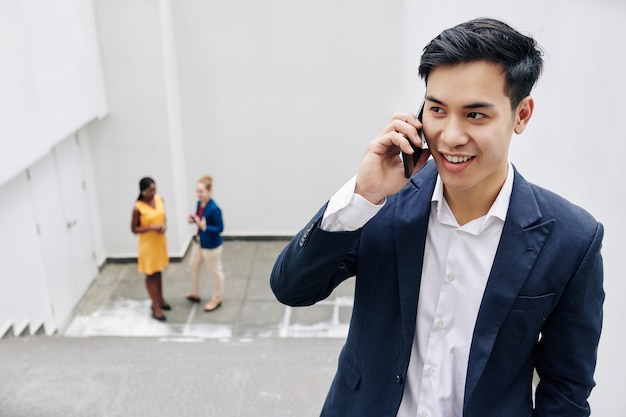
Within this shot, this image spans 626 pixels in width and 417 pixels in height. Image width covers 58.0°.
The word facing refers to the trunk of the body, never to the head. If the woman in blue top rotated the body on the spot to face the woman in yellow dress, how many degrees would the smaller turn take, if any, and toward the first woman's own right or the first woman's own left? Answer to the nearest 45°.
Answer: approximately 45° to the first woman's own right

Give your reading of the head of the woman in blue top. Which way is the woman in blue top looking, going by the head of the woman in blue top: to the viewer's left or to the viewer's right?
to the viewer's left

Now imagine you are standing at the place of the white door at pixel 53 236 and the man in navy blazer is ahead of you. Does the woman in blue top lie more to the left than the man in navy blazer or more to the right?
left

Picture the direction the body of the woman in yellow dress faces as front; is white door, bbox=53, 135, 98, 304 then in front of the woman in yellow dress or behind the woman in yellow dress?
behind

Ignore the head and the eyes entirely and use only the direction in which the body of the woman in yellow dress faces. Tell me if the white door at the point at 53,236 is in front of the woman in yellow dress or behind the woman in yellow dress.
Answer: behind

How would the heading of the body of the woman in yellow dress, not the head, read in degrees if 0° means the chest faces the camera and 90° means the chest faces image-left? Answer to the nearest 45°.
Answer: approximately 315°

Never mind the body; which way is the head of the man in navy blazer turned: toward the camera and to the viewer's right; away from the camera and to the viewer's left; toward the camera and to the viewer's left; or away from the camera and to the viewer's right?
toward the camera and to the viewer's left

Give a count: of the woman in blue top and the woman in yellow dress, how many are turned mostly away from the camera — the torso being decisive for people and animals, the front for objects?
0

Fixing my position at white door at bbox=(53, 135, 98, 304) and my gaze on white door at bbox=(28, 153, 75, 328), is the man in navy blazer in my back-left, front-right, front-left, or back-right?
front-left

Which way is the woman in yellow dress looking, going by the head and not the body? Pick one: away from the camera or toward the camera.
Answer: toward the camera

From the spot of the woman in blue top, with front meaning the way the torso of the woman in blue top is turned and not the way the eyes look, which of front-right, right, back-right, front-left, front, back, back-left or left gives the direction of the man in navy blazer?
front-left

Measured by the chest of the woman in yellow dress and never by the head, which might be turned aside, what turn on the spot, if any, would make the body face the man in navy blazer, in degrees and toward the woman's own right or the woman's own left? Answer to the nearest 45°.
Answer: approximately 45° to the woman's own right
